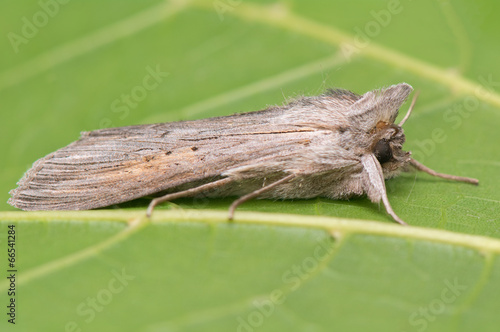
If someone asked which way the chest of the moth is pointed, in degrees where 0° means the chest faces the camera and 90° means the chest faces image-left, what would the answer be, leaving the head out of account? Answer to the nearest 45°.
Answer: approximately 270°
